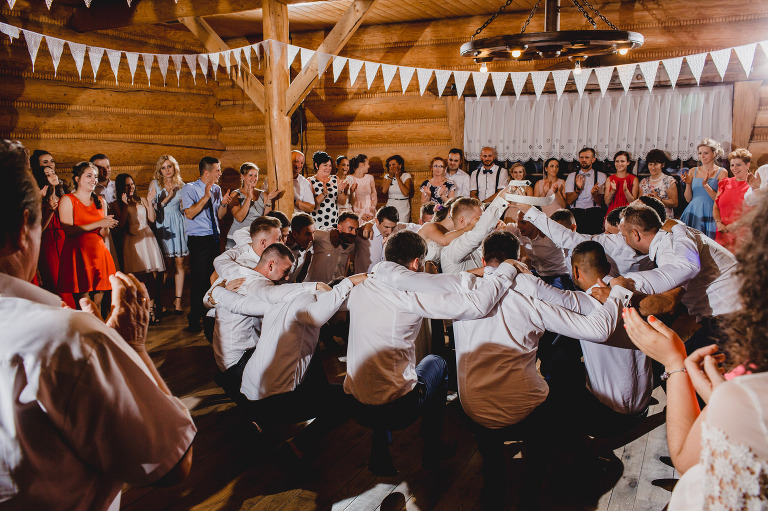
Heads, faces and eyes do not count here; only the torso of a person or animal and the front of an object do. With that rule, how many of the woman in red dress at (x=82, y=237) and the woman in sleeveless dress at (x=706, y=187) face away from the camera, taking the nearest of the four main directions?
0

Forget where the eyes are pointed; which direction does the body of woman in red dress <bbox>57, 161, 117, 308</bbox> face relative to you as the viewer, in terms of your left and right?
facing the viewer and to the right of the viewer

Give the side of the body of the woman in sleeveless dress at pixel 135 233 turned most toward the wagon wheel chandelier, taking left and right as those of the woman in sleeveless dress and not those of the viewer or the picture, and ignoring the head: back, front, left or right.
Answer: front

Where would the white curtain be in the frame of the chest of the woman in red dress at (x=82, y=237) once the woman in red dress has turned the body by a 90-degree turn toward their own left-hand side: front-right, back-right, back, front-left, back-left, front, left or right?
front-right

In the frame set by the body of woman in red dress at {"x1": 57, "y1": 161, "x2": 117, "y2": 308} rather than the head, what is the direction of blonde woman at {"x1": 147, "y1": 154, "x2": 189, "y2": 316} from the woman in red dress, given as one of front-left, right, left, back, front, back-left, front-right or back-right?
left

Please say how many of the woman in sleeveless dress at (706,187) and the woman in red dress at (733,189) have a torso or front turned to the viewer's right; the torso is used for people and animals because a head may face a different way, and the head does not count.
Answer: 0

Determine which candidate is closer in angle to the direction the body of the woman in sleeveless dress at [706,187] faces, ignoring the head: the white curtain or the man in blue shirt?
the man in blue shirt

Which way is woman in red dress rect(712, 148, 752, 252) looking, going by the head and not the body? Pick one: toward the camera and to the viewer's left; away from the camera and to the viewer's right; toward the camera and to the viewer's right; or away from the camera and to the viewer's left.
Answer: toward the camera and to the viewer's left

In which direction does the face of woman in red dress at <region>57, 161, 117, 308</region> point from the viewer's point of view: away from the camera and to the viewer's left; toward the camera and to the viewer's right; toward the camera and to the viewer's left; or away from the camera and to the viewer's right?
toward the camera and to the viewer's right

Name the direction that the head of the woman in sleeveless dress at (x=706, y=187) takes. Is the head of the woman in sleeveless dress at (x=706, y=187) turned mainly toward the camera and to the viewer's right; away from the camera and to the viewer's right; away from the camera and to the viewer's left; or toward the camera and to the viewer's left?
toward the camera and to the viewer's left

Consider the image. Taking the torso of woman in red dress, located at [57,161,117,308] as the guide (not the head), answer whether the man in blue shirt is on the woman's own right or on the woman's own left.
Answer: on the woman's own left

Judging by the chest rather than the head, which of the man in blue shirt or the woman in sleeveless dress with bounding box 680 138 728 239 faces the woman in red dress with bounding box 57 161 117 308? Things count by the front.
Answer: the woman in sleeveless dress
